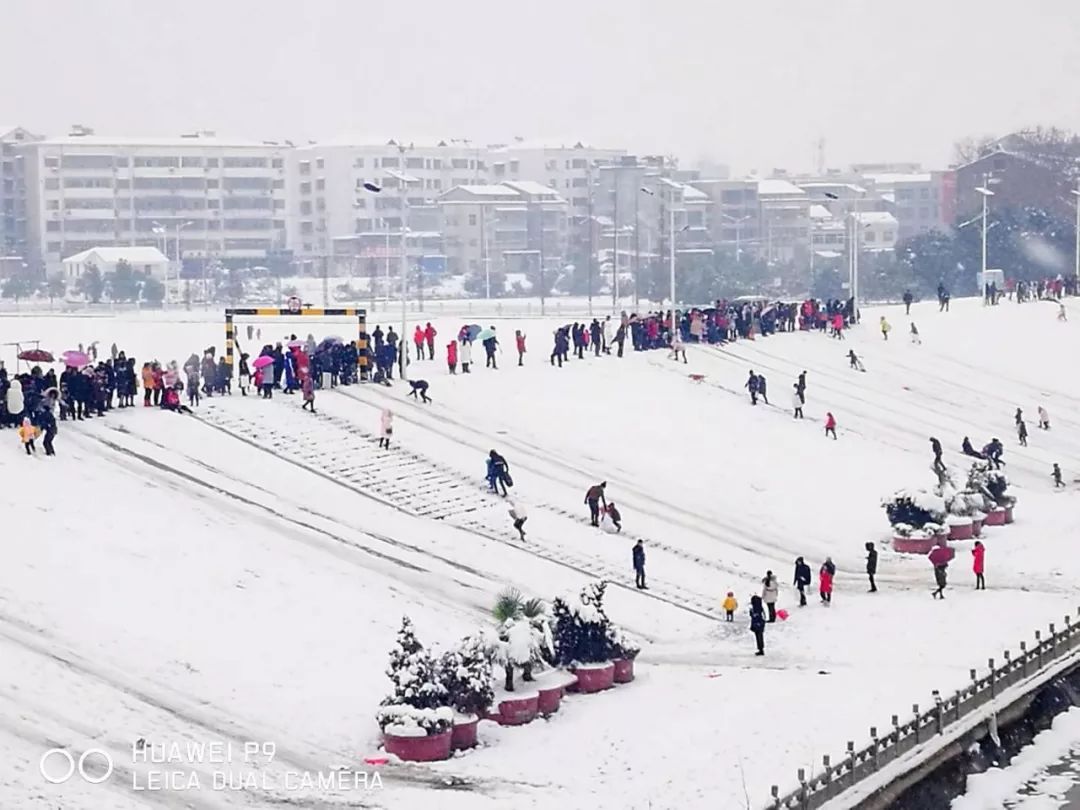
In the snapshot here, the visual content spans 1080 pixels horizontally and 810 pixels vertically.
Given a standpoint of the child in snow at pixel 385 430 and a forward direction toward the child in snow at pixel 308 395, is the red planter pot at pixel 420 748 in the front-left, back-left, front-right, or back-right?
back-left

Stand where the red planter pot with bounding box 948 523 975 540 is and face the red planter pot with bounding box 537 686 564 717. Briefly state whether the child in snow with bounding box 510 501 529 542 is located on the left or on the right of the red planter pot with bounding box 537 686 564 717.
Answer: right

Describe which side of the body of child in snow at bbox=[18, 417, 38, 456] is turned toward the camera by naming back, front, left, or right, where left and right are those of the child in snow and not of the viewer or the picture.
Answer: front

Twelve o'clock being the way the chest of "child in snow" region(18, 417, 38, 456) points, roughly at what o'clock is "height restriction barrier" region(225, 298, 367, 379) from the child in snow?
The height restriction barrier is roughly at 7 o'clock from the child in snow.

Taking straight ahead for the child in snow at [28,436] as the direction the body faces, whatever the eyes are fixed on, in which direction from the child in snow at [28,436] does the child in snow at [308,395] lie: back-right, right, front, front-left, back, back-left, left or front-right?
back-left
